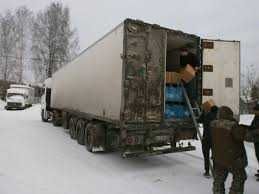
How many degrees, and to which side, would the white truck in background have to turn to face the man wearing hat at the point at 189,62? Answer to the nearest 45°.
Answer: approximately 45° to its left

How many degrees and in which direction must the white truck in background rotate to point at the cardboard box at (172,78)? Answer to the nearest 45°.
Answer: approximately 45° to its left

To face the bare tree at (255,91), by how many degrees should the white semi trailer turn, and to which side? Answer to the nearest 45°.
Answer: approximately 90° to its right

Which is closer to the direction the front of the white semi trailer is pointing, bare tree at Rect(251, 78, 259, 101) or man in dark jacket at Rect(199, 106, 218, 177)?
the bare tree

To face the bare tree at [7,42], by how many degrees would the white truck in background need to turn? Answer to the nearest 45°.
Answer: approximately 135° to its right

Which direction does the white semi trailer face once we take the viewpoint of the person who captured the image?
facing away from the viewer and to the left of the viewer

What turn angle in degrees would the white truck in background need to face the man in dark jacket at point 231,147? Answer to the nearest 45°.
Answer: approximately 45° to its left

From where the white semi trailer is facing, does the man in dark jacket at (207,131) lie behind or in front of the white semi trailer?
behind

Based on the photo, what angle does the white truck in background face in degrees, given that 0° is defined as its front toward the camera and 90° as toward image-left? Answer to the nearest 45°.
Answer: approximately 45°
